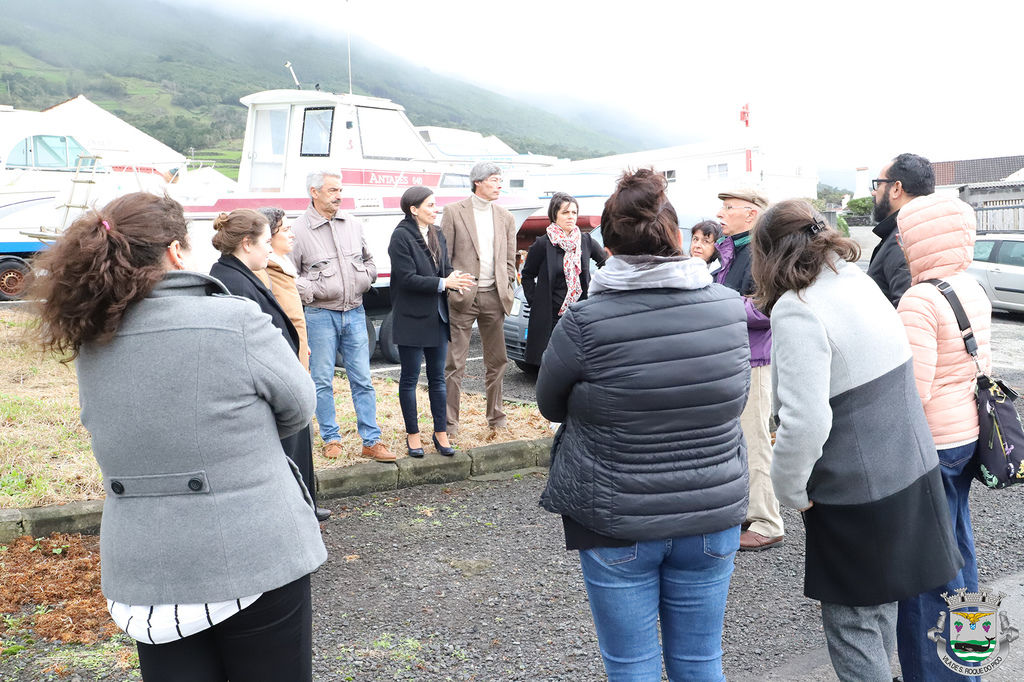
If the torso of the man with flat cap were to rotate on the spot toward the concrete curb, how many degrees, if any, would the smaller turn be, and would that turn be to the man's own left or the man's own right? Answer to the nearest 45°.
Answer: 0° — they already face it

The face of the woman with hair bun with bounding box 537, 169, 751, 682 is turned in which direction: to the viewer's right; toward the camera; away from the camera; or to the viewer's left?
away from the camera

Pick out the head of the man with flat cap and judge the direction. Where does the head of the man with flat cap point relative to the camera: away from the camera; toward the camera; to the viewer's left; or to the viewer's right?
to the viewer's left

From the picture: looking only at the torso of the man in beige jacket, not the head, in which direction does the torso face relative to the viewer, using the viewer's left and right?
facing the viewer and to the right of the viewer

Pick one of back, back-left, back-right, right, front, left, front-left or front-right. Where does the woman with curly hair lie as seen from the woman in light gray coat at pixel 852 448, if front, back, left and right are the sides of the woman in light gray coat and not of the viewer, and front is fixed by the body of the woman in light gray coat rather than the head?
left

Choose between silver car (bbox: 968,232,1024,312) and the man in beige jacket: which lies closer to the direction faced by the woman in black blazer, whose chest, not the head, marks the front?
the silver car

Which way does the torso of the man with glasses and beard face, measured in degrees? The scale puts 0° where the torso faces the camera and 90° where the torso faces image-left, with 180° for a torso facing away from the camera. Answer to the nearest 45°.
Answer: approximately 90°

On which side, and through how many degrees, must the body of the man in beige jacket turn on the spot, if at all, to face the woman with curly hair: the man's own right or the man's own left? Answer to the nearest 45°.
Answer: approximately 45° to the man's own right

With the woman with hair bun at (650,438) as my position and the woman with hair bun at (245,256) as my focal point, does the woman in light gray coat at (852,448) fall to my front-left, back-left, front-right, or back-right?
back-right

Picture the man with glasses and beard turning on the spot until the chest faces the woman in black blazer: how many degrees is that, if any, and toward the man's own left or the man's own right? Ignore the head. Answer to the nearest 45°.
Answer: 0° — they already face them

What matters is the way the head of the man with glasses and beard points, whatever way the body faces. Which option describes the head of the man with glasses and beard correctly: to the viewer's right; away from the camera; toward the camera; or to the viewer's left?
to the viewer's left

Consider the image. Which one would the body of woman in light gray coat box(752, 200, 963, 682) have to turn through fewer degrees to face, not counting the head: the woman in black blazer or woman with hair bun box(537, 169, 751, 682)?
the woman in black blazer

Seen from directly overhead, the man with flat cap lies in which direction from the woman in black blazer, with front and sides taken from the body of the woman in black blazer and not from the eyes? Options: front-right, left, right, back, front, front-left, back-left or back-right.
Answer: front

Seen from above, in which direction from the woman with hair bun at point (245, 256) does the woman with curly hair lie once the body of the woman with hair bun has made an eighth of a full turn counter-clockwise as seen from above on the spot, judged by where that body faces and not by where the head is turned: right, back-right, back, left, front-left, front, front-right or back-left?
back-right

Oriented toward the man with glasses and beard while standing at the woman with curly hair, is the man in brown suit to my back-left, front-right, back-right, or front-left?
front-left

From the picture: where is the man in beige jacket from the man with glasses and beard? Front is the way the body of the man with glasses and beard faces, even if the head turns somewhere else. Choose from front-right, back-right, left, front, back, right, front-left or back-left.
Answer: front

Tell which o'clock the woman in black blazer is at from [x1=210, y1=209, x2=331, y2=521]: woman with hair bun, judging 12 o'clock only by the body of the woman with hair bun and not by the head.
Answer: The woman in black blazer is roughly at 10 o'clock from the woman with hair bun.

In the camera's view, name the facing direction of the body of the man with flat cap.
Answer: to the viewer's left
